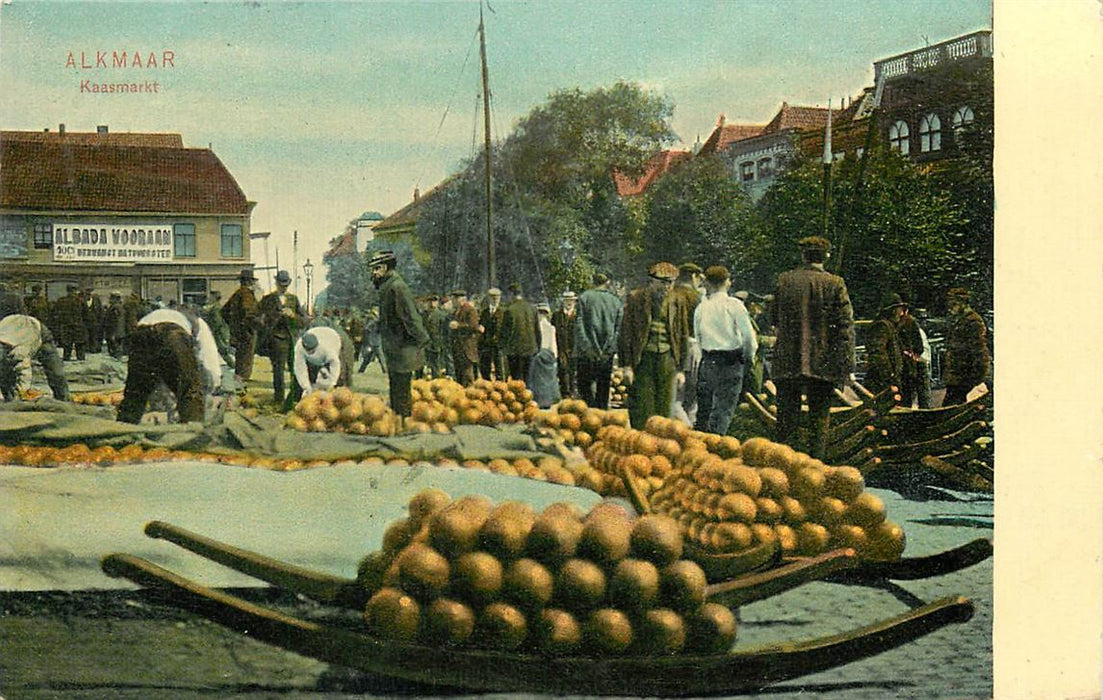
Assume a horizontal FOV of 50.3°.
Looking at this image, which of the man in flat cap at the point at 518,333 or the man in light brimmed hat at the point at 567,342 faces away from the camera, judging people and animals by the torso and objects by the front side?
the man in flat cap at the point at 518,333

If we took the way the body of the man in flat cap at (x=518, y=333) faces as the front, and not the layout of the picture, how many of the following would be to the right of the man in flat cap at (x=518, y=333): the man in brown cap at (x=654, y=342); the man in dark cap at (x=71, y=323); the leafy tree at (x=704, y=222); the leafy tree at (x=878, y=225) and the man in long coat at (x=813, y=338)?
4

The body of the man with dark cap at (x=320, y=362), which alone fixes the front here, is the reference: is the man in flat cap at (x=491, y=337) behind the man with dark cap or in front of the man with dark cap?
behind

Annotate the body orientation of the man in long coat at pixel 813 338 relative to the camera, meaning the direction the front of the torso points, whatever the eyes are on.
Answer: away from the camera

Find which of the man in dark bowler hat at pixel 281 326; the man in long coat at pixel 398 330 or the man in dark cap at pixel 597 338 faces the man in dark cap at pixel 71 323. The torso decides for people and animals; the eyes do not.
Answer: the man in long coat

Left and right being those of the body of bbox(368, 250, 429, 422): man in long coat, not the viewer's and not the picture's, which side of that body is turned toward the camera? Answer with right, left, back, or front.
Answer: left

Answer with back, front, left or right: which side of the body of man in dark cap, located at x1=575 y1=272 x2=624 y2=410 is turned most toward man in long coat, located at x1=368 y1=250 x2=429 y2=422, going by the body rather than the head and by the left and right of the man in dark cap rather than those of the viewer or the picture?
left
